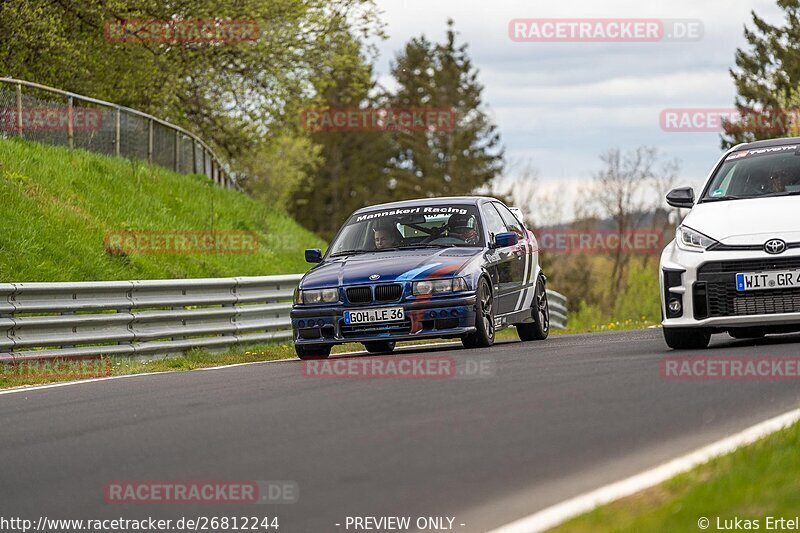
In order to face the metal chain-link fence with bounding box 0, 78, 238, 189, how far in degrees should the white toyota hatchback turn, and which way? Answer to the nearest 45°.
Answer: approximately 135° to its right

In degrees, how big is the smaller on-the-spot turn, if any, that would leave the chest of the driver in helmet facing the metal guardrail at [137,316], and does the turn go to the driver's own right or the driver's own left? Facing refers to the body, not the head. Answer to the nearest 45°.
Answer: approximately 45° to the driver's own right

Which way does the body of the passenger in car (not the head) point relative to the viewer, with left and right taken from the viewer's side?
facing the viewer and to the left of the viewer

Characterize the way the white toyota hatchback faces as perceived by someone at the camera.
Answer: facing the viewer

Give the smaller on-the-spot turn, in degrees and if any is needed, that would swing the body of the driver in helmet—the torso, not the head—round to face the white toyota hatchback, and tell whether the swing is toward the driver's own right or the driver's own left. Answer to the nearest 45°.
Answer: approximately 90° to the driver's own left

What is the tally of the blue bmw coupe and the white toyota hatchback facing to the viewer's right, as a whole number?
0

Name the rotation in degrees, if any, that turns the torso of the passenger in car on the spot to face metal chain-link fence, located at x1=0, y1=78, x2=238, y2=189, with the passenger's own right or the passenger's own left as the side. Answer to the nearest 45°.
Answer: approximately 90° to the passenger's own right

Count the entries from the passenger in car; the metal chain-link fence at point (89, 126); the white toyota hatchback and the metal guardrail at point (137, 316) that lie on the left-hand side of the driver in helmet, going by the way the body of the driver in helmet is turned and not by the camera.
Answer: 1

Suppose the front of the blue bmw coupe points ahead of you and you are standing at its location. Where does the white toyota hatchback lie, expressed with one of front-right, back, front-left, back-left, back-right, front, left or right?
left
